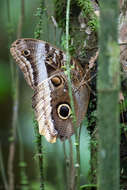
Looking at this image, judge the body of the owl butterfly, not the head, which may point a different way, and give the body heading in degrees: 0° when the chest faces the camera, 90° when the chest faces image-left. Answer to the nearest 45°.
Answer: approximately 270°
